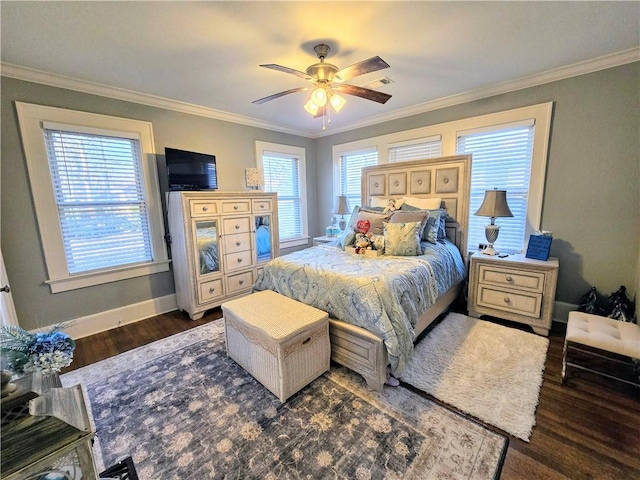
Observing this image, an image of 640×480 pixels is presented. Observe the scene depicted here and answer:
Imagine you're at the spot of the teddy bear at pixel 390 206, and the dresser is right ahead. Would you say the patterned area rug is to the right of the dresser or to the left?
left

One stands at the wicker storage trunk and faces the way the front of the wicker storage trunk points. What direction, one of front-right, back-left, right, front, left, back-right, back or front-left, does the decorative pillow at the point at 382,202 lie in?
back

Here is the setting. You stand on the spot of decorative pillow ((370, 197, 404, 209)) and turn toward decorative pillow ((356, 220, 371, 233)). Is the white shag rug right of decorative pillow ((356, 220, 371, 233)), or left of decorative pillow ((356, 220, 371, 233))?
left

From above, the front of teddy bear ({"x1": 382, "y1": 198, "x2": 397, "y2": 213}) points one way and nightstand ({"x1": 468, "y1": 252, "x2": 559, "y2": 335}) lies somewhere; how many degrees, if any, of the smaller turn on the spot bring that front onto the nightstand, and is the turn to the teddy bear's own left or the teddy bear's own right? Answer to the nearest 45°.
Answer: approximately 90° to the teddy bear's own left

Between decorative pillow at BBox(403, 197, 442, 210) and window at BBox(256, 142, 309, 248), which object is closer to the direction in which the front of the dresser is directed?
the decorative pillow

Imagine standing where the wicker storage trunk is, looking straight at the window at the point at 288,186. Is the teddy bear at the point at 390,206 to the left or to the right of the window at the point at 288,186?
right

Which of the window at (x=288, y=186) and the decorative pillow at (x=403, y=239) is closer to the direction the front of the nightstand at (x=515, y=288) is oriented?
the decorative pillow

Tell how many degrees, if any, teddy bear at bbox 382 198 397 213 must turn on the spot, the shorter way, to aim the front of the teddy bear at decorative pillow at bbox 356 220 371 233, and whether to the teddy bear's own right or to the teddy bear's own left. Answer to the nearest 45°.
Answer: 0° — it already faces it
